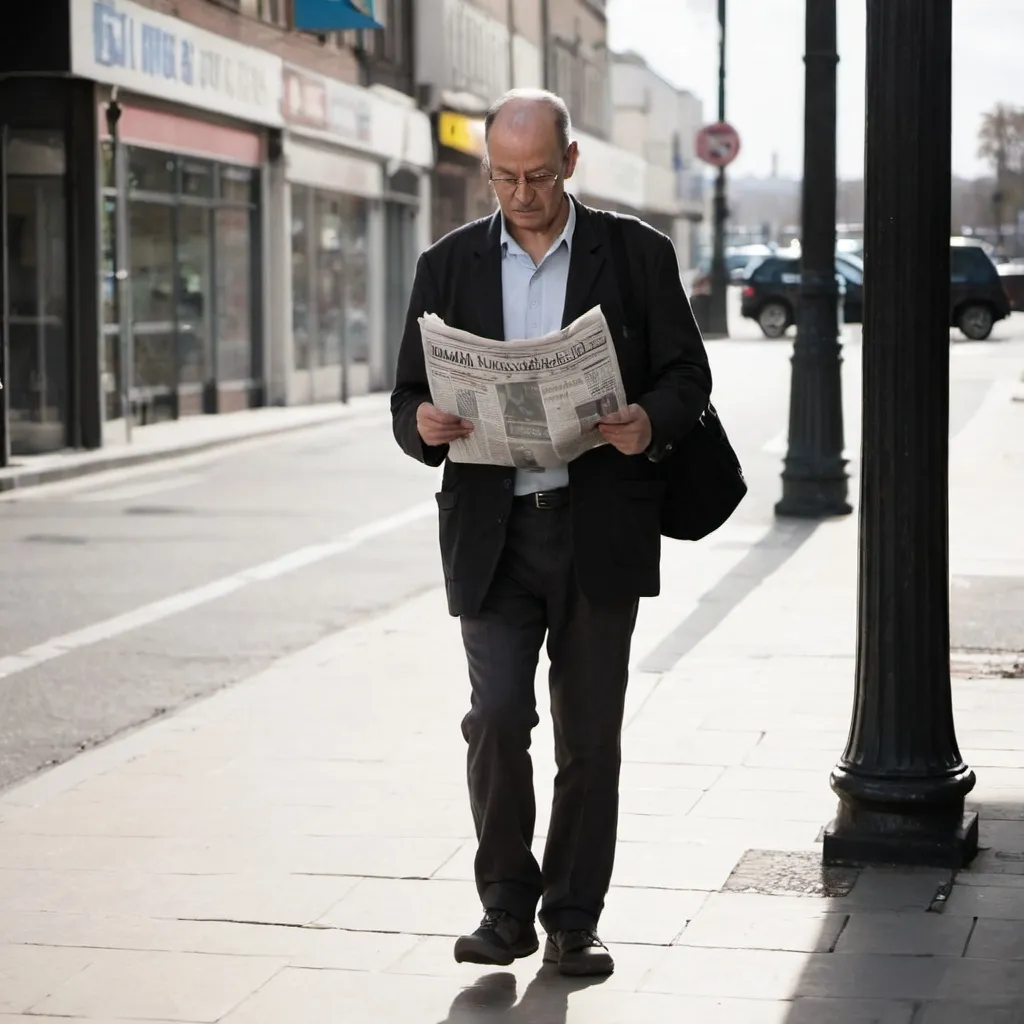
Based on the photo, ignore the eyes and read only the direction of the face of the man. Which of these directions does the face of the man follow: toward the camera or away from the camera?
toward the camera

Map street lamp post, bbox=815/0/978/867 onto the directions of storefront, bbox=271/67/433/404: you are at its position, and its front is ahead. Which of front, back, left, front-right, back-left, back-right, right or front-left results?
front-right

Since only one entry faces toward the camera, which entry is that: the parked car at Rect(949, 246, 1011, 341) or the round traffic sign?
the round traffic sign

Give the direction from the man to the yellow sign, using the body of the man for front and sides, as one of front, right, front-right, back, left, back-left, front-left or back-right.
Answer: back

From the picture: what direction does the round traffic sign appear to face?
toward the camera

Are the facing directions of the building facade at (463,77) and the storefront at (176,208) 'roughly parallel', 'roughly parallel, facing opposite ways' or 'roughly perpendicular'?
roughly parallel

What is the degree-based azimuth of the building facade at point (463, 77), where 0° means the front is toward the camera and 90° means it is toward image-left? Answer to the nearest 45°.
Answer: approximately 315°

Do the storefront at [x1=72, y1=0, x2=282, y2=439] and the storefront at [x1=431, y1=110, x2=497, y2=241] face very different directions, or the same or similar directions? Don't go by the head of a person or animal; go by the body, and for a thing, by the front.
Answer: same or similar directions

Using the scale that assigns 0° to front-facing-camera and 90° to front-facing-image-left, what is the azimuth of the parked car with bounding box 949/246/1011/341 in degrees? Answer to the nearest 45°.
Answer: approximately 90°

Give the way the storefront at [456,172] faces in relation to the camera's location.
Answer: facing the viewer and to the right of the viewer

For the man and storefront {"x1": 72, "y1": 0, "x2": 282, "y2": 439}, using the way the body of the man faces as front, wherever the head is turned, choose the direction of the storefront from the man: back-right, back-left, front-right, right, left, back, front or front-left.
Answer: back

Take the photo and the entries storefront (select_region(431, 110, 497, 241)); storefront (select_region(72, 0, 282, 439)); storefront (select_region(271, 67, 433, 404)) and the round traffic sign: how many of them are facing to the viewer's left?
0

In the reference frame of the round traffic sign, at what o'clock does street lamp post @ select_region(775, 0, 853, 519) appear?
The street lamp post is roughly at 12 o'clock from the round traffic sign.
